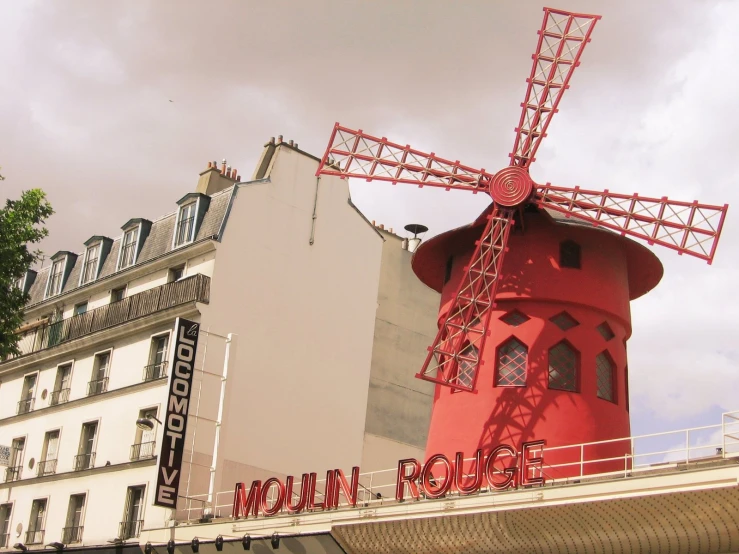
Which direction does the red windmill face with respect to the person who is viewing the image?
facing the viewer

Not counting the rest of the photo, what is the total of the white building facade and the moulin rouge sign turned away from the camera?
0

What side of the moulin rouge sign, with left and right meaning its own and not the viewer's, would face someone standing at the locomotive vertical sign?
right

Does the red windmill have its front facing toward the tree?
no

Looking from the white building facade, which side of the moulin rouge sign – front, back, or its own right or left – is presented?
right

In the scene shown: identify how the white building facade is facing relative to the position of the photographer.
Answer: facing the viewer and to the left of the viewer

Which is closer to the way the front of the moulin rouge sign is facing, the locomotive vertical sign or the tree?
the tree

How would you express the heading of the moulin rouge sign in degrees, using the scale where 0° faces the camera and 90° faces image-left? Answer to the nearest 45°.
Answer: approximately 45°

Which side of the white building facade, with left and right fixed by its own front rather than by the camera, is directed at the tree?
front

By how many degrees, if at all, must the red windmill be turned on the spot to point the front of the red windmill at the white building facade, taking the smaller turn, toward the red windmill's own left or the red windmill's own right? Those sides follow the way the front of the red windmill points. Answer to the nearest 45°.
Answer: approximately 135° to the red windmill's own right

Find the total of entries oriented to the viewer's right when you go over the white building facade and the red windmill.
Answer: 0

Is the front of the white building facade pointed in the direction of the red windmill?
no

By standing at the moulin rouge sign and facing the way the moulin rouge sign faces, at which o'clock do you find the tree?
The tree is roughly at 2 o'clock from the moulin rouge sign.
